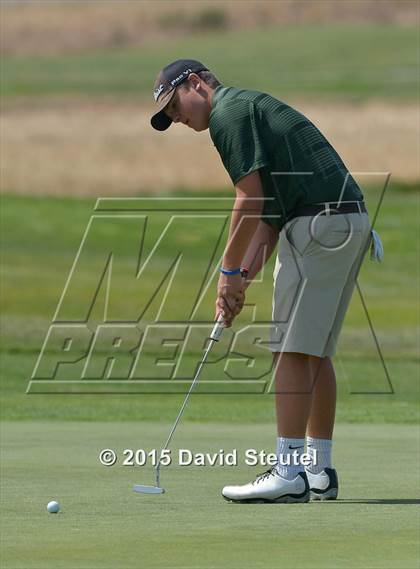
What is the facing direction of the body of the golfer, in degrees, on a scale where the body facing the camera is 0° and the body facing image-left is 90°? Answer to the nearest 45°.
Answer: approximately 90°
